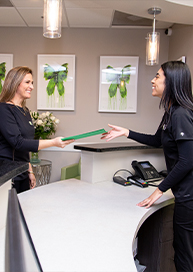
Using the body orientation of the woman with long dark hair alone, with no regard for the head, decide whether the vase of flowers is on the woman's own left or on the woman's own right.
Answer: on the woman's own right

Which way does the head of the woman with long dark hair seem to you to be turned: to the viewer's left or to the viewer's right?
to the viewer's left

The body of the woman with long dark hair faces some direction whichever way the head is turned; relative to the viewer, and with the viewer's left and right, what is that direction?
facing to the left of the viewer

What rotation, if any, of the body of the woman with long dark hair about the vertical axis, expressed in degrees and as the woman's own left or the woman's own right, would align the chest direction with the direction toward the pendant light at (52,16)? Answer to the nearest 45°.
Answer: approximately 45° to the woman's own right
